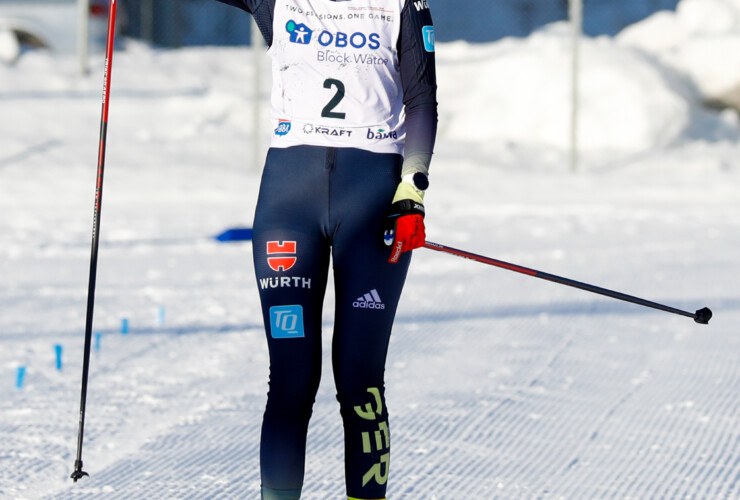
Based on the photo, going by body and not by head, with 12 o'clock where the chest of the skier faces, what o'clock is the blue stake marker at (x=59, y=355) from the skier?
The blue stake marker is roughly at 5 o'clock from the skier.

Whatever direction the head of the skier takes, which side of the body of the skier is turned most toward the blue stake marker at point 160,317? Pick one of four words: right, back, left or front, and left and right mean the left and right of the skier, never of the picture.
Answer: back

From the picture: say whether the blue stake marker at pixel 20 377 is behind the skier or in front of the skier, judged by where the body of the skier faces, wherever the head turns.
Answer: behind

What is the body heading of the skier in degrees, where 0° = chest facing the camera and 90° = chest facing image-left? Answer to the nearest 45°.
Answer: approximately 0°
